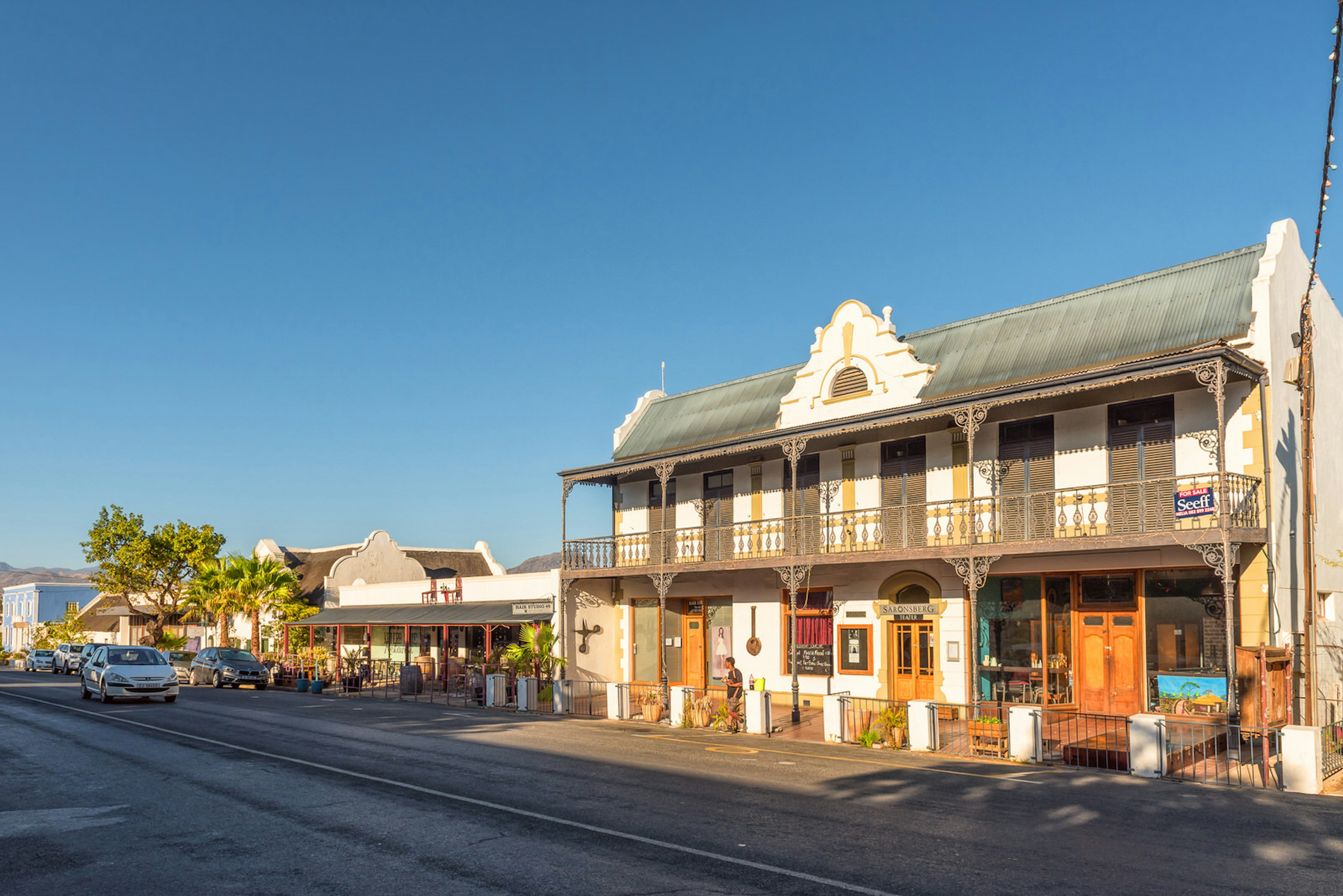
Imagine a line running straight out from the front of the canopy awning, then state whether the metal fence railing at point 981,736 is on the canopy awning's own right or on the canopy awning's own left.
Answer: on the canopy awning's own left

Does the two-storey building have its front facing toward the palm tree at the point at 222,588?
no

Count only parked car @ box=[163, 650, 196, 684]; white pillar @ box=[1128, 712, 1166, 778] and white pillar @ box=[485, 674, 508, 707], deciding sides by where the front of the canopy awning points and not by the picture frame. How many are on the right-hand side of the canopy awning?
1

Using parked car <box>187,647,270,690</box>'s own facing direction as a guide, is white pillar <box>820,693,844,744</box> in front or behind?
in front

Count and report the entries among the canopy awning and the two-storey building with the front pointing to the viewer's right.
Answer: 0

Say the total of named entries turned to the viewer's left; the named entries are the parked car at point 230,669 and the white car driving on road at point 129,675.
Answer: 0

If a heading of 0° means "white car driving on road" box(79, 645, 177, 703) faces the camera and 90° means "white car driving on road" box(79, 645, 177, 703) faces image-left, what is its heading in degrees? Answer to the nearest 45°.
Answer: approximately 315°

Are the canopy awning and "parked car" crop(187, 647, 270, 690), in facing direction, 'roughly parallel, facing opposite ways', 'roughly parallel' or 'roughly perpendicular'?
roughly perpendicular

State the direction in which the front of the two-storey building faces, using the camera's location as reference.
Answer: facing the viewer and to the left of the viewer

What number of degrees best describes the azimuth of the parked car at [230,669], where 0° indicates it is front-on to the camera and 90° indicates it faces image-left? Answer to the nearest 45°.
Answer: approximately 315°

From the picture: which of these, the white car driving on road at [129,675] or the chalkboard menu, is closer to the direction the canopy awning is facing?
the white car driving on road

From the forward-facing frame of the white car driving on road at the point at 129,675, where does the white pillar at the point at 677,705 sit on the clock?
The white pillar is roughly at 12 o'clock from the white car driving on road.

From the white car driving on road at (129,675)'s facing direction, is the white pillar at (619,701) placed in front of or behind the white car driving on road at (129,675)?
in front

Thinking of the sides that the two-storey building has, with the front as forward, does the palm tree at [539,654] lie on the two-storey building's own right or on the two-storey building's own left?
on the two-storey building's own right

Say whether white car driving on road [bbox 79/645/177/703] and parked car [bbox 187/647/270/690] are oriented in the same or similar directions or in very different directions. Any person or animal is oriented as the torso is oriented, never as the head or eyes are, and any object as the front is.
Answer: same or similar directions

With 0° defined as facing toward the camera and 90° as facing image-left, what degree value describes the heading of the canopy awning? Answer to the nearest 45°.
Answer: approximately 45°
